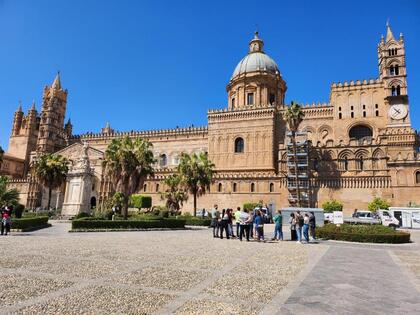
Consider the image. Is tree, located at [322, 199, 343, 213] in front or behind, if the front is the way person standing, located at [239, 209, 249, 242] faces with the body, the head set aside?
in front

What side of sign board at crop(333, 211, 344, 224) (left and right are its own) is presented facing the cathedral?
back

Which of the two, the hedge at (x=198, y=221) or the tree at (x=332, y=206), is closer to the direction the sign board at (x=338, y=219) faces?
the hedge

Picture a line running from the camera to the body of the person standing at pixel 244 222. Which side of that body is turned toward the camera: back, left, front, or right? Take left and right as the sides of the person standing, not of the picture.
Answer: back

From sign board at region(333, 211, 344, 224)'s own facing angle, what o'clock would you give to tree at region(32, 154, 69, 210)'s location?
The tree is roughly at 3 o'clock from the sign board.

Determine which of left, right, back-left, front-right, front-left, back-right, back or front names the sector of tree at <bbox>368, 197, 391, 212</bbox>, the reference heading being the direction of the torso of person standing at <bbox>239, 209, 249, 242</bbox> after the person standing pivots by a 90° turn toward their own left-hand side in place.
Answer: back-right

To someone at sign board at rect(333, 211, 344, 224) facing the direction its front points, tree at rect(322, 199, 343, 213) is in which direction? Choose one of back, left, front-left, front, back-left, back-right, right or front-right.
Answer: back

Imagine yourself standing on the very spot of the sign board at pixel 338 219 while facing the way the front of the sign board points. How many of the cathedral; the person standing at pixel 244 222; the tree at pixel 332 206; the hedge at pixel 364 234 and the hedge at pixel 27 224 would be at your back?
2

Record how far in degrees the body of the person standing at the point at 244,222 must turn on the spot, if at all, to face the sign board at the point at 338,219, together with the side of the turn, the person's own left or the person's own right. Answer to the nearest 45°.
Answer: approximately 45° to the person's own right

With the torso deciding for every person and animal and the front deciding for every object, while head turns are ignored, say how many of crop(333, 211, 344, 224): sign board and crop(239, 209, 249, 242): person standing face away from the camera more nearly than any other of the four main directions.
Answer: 1

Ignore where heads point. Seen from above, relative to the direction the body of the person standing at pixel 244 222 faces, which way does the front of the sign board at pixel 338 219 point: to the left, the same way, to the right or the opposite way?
the opposite way

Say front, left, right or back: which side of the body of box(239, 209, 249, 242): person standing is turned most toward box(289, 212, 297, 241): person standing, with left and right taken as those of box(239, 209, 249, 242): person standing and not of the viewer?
right

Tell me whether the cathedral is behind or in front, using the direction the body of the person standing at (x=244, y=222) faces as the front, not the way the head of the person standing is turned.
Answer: in front
